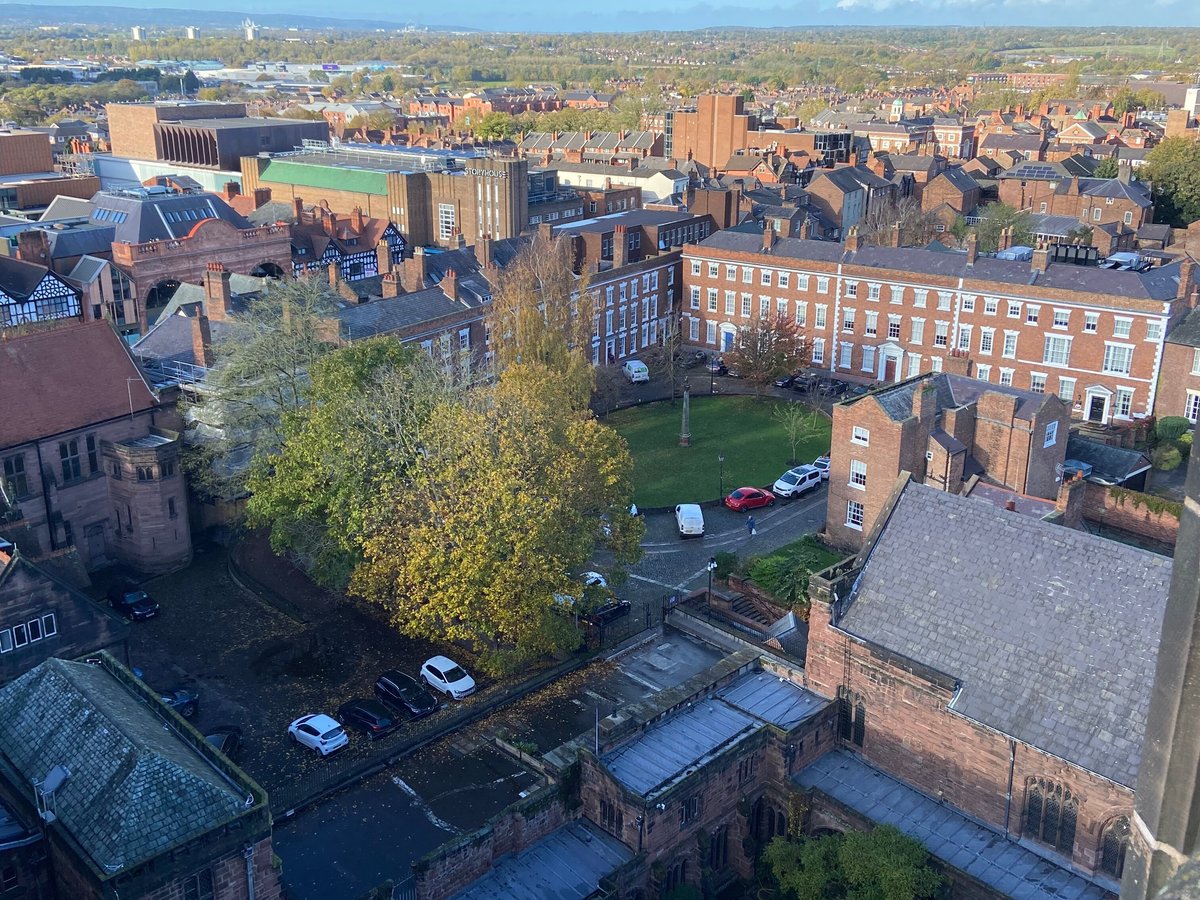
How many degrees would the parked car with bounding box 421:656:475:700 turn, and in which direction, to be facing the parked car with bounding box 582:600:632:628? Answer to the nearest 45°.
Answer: approximately 90° to its left

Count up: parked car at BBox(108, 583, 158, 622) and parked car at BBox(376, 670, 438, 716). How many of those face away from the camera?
0

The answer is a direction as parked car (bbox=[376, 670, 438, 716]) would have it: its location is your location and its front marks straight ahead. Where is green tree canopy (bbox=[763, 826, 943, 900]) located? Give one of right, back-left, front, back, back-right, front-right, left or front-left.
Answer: front

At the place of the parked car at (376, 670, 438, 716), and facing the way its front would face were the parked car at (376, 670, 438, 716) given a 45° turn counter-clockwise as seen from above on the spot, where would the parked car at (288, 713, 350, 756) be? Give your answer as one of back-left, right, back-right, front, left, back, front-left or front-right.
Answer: back-right

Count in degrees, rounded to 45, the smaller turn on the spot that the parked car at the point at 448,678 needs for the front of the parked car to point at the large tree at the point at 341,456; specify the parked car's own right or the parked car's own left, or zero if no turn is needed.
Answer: approximately 180°

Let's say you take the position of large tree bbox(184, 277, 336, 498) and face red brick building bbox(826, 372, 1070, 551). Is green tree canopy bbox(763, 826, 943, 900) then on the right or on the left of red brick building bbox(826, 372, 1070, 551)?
right

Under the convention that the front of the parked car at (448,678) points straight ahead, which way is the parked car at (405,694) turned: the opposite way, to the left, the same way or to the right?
the same way

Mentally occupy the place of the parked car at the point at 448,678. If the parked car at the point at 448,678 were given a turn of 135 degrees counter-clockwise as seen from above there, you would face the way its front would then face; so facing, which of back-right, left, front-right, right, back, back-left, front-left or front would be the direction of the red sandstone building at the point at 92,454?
front-left

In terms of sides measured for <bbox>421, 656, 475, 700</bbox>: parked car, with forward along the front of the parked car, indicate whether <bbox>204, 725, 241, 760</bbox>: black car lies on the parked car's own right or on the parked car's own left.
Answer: on the parked car's own right

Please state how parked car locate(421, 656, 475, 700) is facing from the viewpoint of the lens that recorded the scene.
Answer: facing the viewer and to the right of the viewer

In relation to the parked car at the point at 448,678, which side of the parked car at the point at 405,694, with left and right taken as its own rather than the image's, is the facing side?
left

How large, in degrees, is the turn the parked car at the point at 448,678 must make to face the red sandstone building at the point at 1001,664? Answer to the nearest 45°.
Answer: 0° — it already faces it

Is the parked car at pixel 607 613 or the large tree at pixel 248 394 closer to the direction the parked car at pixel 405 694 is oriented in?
the parked car

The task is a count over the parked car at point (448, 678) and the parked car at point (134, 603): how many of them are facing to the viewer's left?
0
